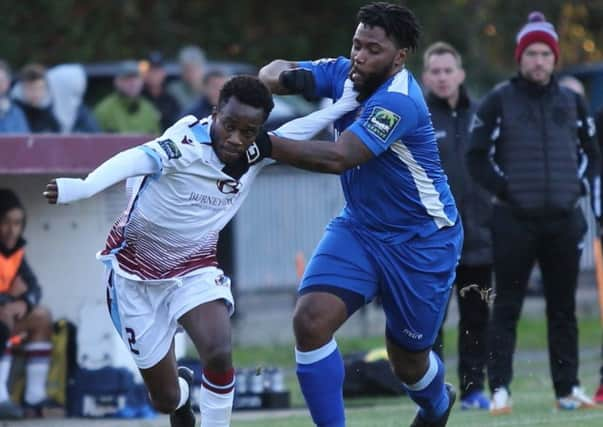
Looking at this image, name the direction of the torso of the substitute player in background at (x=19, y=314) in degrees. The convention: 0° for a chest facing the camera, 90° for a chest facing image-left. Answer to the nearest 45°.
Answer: approximately 315°

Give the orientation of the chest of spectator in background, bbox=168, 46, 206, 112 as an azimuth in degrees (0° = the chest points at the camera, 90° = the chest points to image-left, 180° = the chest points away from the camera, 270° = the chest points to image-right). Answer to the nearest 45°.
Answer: approximately 0°

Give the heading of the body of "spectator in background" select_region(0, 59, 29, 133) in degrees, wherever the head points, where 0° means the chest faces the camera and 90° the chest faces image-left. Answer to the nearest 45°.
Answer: approximately 0°
